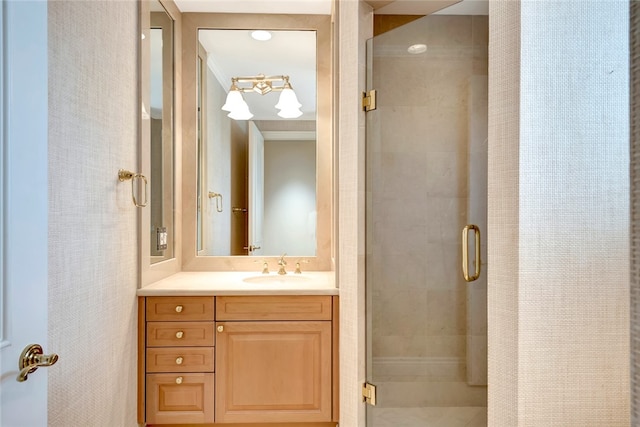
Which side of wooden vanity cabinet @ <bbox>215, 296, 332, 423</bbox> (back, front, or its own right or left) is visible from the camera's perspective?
front

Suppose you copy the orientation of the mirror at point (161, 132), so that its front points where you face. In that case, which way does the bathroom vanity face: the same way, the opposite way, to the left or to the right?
to the right

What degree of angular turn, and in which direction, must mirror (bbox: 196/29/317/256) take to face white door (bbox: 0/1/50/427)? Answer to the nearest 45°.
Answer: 0° — it already faces it

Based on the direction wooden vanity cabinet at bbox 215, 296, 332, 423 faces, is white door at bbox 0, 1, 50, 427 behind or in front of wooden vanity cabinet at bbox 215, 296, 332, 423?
in front

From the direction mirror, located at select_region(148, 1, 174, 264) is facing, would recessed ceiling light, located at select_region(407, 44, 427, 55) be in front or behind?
in front

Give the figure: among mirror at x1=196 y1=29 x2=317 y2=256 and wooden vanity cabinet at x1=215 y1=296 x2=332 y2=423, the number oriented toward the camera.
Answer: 2

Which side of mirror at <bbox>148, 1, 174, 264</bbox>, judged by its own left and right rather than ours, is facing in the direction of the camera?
right

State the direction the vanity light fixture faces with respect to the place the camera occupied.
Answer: facing the viewer

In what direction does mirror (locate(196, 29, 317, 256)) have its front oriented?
toward the camera
